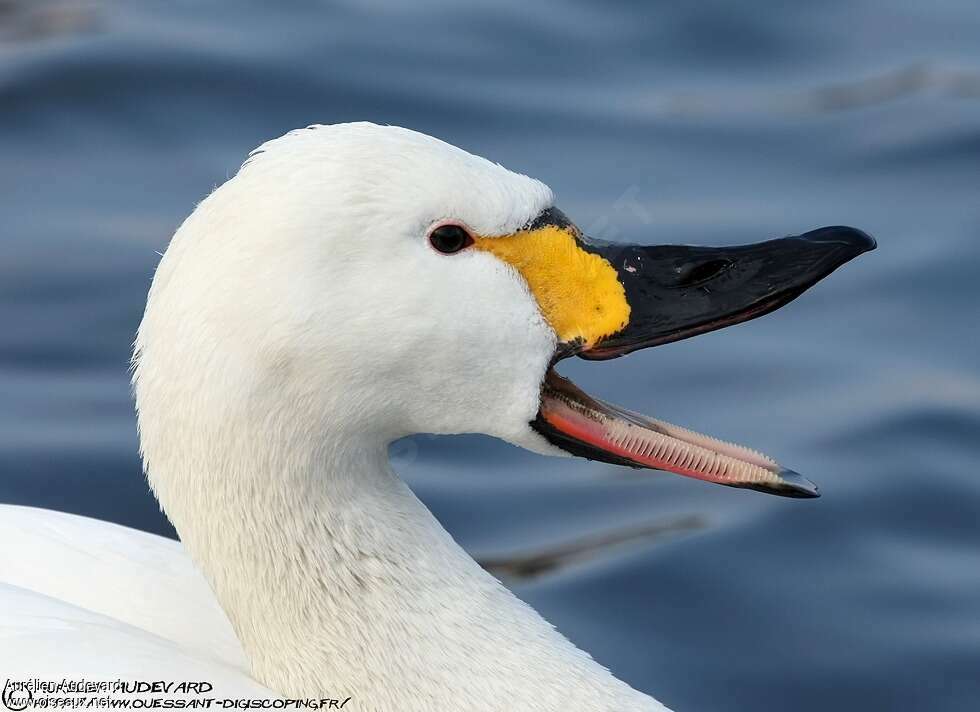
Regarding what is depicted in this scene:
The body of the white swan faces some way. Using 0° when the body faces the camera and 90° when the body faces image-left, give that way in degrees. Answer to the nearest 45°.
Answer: approximately 270°
